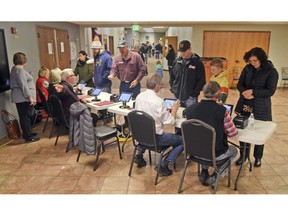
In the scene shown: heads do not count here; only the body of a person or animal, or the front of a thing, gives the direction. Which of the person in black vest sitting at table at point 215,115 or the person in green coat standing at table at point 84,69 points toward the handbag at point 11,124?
the person in green coat standing at table

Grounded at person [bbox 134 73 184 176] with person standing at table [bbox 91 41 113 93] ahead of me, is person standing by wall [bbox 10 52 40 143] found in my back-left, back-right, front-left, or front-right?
front-left

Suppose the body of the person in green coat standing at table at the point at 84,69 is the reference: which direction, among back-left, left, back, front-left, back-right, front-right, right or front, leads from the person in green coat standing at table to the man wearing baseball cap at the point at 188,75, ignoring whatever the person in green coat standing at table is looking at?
left

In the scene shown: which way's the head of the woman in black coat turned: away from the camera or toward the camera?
toward the camera

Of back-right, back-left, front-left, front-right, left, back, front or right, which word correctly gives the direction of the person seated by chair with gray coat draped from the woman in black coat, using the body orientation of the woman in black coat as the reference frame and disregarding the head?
front-right

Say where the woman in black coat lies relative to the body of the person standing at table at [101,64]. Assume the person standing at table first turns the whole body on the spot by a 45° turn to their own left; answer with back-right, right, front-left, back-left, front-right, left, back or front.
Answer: front-left

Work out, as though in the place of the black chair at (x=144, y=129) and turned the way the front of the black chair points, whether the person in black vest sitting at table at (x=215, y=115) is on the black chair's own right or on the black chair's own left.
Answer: on the black chair's own right

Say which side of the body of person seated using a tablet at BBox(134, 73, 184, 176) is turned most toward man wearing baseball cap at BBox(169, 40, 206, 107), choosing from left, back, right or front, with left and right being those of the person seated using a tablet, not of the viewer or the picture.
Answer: front

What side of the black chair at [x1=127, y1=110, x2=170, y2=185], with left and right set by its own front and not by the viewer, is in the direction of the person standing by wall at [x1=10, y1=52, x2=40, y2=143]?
left

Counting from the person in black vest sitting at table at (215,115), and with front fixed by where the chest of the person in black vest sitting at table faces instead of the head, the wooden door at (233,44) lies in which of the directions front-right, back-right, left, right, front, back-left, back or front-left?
front-left

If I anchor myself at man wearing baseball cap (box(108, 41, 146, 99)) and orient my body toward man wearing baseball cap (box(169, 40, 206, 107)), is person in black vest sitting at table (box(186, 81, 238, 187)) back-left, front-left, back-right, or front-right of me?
front-right

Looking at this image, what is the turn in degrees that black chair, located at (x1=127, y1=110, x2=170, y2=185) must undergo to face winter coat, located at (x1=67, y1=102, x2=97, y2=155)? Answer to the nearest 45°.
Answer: approximately 135° to its left

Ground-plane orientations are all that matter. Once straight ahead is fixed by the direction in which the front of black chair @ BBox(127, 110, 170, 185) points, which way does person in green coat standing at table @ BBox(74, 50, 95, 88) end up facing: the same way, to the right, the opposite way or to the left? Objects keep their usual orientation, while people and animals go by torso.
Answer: the opposite way

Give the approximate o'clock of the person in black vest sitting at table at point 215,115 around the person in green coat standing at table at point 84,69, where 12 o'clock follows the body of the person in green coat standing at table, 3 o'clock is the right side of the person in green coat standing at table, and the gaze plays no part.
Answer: The person in black vest sitting at table is roughly at 10 o'clock from the person in green coat standing at table.

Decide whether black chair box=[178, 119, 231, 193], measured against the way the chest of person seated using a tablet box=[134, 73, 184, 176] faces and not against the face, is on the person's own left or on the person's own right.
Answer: on the person's own right
